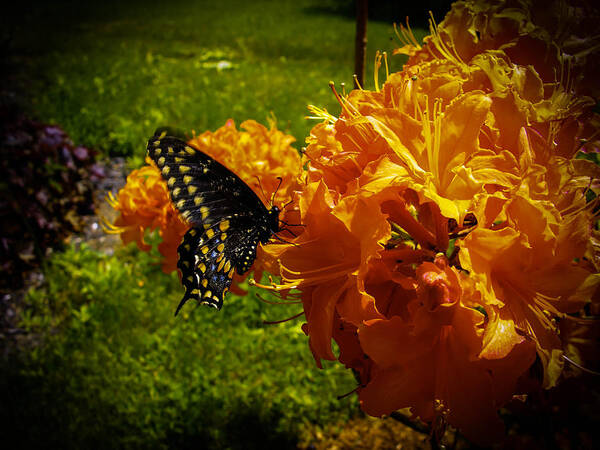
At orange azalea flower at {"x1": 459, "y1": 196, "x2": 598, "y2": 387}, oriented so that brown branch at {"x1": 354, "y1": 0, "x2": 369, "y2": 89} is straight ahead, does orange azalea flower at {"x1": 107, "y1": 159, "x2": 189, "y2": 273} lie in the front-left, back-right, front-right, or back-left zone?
front-left

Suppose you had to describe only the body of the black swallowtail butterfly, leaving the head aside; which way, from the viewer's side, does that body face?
to the viewer's right

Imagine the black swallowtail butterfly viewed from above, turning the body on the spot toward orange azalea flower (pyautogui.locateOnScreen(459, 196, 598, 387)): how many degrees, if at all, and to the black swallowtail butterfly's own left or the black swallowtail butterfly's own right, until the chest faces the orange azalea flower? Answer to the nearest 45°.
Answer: approximately 45° to the black swallowtail butterfly's own right

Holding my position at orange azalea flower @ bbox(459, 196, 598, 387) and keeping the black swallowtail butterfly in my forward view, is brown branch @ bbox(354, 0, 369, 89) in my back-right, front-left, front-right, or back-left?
front-right

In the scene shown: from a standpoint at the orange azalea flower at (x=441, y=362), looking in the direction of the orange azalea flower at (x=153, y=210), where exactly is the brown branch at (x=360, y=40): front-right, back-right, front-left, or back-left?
front-right
